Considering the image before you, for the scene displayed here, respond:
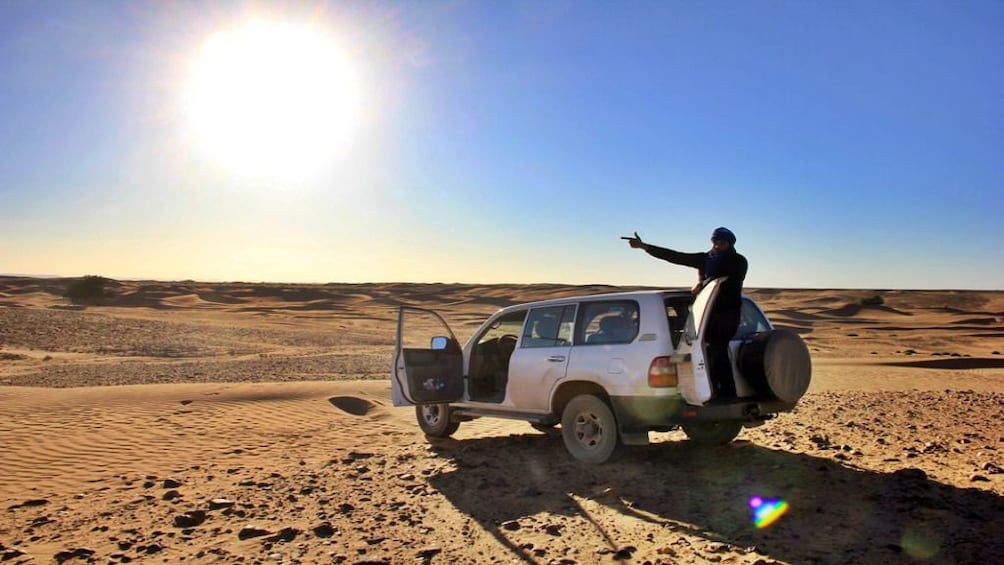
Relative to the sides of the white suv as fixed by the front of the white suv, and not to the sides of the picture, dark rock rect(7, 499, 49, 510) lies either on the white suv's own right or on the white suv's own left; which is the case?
on the white suv's own left

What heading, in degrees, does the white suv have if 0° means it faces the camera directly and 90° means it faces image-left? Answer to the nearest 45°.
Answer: approximately 135°

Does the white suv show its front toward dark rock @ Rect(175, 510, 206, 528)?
no

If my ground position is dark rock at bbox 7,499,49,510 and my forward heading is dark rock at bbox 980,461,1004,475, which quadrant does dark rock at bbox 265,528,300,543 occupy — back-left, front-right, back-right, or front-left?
front-right

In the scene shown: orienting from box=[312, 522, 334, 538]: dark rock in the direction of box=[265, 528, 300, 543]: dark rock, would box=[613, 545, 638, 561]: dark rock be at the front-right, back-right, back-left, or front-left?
back-left

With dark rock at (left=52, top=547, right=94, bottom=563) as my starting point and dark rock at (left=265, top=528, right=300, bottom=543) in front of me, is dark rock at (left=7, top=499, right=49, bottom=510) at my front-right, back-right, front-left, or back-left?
back-left

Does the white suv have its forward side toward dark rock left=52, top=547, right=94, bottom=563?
no

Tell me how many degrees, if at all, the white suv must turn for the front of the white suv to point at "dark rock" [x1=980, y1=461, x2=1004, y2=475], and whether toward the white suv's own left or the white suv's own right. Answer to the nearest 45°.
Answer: approximately 135° to the white suv's own right

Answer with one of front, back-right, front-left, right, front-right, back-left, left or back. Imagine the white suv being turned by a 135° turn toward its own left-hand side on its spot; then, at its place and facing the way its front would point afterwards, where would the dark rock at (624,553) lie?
front

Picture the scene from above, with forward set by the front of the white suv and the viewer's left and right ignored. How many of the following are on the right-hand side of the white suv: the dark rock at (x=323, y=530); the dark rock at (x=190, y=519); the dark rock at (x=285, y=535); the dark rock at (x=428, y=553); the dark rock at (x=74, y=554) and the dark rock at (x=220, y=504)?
0

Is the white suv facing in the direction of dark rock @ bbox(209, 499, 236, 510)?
no

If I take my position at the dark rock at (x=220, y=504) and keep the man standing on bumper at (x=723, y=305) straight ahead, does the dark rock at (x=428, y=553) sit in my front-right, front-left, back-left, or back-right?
front-right

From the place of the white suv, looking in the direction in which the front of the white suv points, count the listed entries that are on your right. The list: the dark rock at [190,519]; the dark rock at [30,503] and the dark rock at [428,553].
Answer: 0

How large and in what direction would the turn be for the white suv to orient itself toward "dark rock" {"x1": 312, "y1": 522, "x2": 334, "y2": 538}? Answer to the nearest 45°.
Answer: approximately 90° to its left
